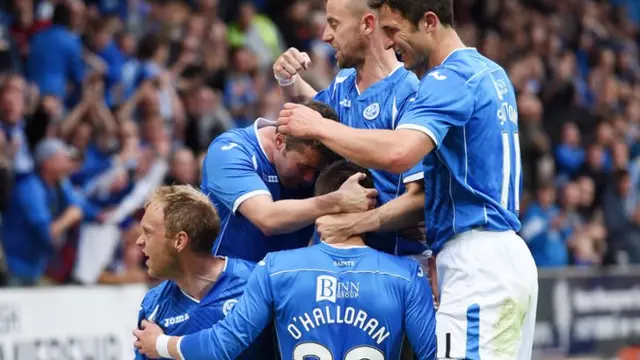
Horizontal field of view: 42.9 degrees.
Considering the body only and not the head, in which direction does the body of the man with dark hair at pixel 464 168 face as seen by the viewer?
to the viewer's left

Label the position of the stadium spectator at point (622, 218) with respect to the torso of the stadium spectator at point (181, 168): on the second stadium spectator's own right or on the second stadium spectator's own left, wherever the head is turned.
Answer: on the second stadium spectator's own left

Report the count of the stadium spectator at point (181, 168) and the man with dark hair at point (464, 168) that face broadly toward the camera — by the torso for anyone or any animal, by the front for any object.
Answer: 1

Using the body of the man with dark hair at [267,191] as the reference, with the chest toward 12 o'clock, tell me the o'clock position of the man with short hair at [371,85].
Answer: the man with short hair at [371,85] is roughly at 10 o'clock from the man with dark hair at [267,191].

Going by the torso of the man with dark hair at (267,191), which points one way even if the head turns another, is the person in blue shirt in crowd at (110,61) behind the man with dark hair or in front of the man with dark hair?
behind

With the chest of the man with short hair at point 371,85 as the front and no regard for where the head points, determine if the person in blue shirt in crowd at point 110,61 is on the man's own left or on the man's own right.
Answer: on the man's own right

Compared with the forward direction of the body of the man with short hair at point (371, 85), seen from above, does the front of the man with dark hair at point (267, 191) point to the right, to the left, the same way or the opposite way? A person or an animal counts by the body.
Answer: to the left

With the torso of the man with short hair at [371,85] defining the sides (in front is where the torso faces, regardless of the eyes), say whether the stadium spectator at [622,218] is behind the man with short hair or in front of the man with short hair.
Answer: behind

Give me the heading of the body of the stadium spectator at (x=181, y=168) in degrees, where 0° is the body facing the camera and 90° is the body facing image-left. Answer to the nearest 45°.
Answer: approximately 0°

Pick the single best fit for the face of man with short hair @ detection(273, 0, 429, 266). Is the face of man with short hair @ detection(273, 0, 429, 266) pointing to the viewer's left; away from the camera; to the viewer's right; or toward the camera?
to the viewer's left

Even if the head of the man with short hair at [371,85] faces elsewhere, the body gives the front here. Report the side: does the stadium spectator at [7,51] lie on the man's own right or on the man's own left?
on the man's own right

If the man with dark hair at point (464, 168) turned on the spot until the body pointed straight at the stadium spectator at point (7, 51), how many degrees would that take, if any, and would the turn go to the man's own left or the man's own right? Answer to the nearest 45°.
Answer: approximately 45° to the man's own right

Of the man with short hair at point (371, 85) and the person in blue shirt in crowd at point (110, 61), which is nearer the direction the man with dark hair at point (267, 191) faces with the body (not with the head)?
the man with short hair
